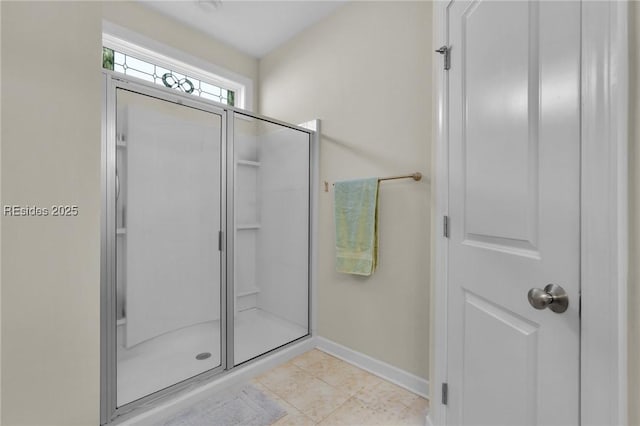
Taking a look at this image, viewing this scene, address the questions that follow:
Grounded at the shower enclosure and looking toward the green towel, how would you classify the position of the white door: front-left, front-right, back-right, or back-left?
front-right

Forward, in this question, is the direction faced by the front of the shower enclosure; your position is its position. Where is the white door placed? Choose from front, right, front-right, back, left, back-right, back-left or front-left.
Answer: front

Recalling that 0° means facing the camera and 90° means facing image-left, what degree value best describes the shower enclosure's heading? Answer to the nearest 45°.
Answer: approximately 315°

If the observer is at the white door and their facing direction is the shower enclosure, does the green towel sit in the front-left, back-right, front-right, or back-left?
front-right

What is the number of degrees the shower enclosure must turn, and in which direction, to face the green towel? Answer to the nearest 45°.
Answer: approximately 45° to its left
